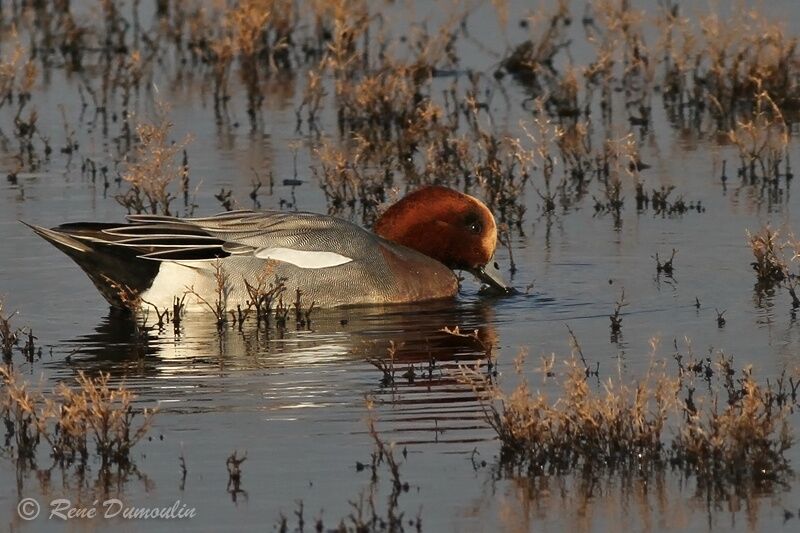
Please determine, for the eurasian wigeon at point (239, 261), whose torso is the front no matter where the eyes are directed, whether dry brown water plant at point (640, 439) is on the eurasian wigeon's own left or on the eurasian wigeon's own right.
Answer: on the eurasian wigeon's own right

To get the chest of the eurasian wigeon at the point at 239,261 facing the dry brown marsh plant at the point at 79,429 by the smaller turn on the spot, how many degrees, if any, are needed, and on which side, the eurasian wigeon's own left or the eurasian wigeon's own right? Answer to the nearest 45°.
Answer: approximately 90° to the eurasian wigeon's own right

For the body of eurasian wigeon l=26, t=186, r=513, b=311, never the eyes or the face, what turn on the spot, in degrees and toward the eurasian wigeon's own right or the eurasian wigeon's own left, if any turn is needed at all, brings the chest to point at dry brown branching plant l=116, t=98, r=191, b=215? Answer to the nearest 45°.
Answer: approximately 90° to the eurasian wigeon's own left

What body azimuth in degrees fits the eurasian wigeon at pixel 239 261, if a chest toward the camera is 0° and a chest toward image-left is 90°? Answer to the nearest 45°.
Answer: approximately 270°
